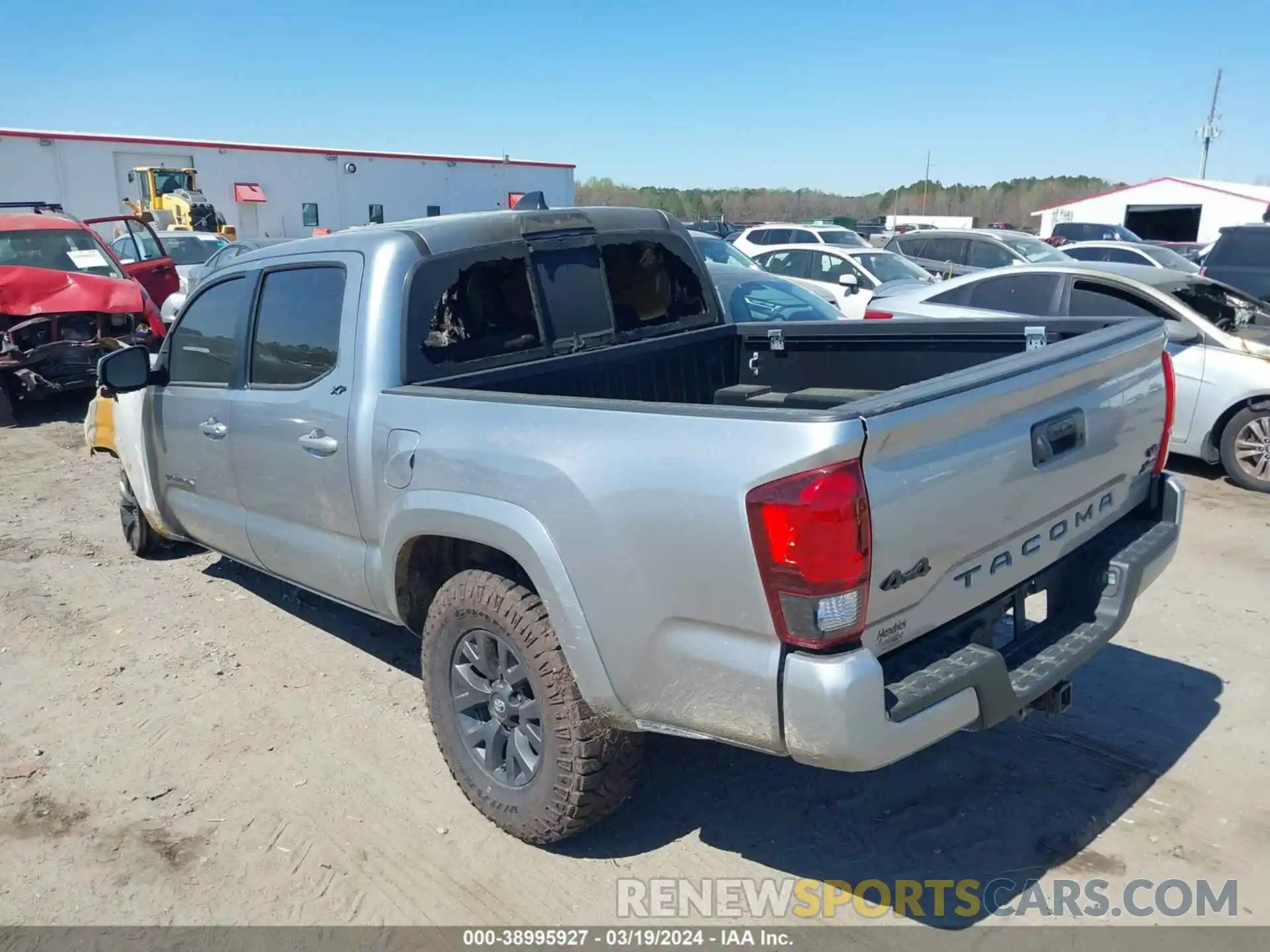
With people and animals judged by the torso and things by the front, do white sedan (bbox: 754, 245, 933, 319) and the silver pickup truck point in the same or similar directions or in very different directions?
very different directions

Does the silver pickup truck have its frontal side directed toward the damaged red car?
yes

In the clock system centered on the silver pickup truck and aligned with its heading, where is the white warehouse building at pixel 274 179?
The white warehouse building is roughly at 1 o'clock from the silver pickup truck.

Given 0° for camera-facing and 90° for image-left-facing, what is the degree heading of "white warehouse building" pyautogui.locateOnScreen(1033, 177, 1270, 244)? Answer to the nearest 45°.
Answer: approximately 0°

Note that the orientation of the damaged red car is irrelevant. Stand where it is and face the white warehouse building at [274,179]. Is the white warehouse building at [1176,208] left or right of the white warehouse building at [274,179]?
right

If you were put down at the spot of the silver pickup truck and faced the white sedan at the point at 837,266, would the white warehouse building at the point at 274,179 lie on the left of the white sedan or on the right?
left

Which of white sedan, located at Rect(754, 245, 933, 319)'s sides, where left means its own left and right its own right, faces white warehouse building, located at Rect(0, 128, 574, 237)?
back

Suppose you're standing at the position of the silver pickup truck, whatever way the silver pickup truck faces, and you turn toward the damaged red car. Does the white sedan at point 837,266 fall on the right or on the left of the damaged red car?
right

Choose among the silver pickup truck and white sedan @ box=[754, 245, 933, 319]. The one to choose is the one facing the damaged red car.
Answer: the silver pickup truck

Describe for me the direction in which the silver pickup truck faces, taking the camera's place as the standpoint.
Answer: facing away from the viewer and to the left of the viewer

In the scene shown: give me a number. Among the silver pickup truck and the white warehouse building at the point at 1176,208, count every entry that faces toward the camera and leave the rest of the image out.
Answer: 1

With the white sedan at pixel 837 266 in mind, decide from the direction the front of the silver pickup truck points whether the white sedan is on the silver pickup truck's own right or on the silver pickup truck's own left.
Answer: on the silver pickup truck's own right

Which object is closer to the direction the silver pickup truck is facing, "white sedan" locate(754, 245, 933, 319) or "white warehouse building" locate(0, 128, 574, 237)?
the white warehouse building
